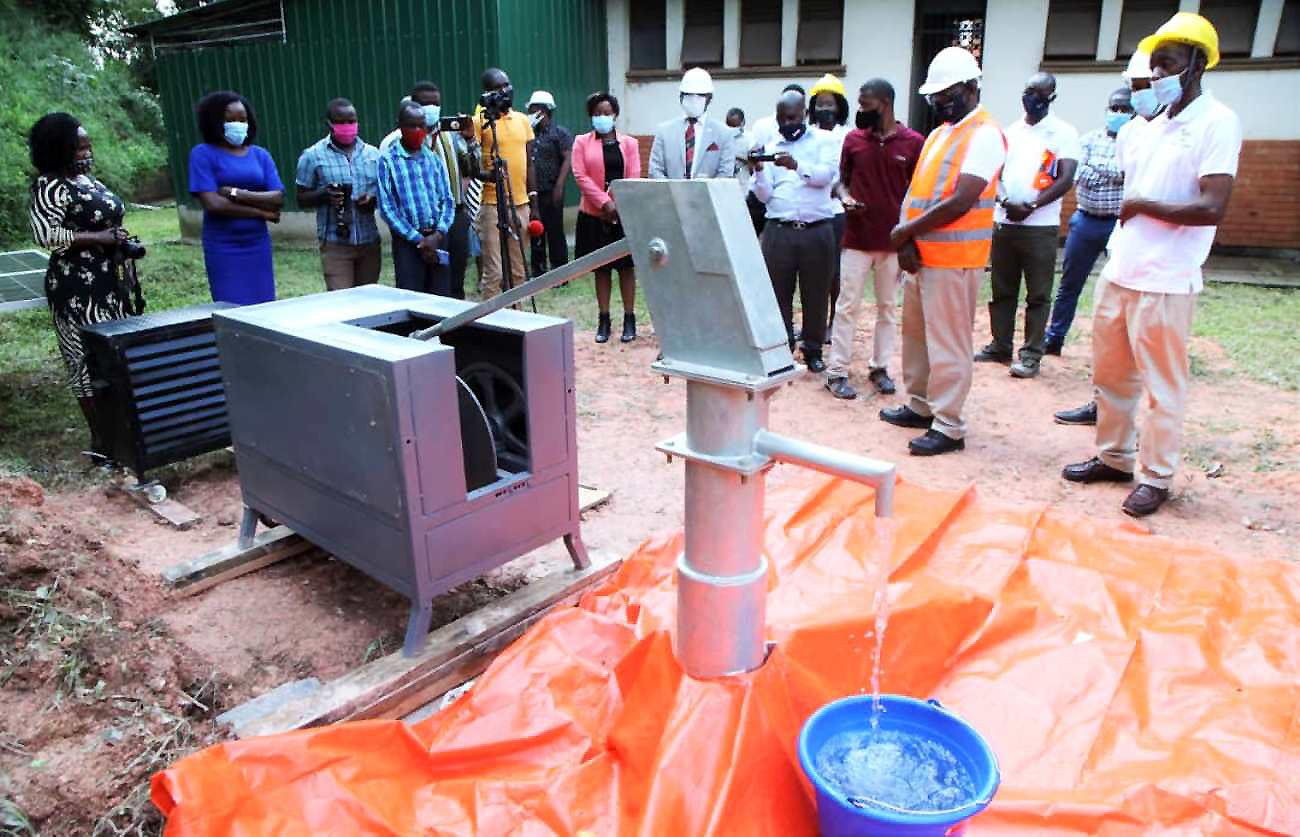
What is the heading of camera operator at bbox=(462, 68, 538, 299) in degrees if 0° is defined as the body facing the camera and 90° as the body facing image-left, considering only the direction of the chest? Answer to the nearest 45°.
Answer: approximately 0°

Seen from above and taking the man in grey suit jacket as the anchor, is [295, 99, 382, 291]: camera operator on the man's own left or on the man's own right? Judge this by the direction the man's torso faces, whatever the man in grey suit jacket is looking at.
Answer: on the man's own right

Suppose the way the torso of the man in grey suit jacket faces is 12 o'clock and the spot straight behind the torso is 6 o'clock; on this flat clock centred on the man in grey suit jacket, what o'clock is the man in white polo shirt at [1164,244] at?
The man in white polo shirt is roughly at 11 o'clock from the man in grey suit jacket.

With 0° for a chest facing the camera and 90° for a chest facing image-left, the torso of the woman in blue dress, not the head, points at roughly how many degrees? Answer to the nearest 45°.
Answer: approximately 315°

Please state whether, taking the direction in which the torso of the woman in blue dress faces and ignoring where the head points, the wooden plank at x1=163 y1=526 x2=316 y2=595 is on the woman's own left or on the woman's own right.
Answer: on the woman's own right

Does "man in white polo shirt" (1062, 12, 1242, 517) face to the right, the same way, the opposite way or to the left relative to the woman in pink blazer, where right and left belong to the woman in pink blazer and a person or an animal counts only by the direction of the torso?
to the right

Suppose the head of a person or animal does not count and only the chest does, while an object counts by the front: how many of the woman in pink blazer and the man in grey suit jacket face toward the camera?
2

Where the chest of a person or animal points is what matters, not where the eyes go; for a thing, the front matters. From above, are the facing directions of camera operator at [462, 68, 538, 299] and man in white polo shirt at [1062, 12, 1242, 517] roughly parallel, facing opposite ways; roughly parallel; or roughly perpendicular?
roughly perpendicular

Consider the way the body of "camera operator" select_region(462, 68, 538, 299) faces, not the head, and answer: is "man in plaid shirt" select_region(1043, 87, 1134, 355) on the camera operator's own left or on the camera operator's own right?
on the camera operator's own left
